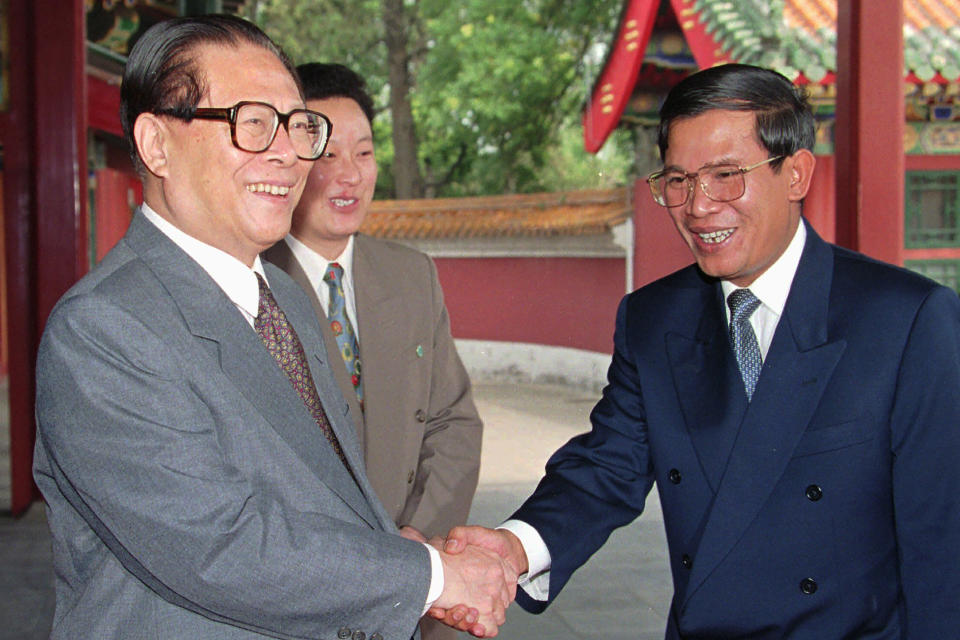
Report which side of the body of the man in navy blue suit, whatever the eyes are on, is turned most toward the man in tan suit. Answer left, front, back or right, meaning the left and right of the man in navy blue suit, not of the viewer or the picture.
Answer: right

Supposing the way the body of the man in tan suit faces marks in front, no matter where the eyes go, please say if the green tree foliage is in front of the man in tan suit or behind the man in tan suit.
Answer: behind

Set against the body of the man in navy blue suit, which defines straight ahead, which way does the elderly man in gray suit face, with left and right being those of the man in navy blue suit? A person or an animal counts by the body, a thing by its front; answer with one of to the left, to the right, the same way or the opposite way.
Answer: to the left

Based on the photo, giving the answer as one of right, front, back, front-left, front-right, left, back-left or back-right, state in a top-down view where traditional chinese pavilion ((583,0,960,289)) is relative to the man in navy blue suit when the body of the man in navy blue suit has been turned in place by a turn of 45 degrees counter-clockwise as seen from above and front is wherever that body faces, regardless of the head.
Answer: back

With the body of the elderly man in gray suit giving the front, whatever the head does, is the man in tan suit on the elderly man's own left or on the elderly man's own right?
on the elderly man's own left

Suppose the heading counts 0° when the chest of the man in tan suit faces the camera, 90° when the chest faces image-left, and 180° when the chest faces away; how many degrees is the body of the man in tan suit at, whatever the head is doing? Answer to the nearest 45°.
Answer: approximately 0°

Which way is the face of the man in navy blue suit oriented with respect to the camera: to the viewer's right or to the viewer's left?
to the viewer's left

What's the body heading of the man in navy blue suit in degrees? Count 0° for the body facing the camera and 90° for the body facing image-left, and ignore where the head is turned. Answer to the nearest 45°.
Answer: approximately 45°

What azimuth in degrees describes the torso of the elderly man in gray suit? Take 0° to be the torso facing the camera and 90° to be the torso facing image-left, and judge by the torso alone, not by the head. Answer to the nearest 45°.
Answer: approximately 315°

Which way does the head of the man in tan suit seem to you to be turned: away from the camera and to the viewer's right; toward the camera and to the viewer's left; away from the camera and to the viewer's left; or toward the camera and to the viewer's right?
toward the camera and to the viewer's right

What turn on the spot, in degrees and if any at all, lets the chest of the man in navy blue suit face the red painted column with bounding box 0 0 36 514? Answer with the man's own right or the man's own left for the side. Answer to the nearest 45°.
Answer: approximately 90° to the man's own right
